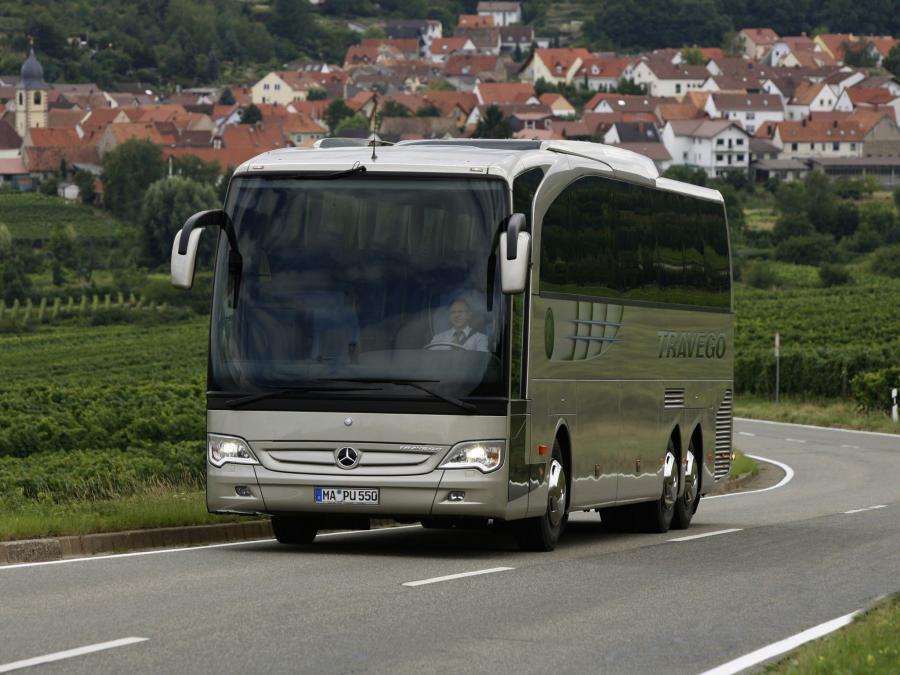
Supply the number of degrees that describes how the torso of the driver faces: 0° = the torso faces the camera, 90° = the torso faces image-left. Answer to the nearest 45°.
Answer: approximately 0°
